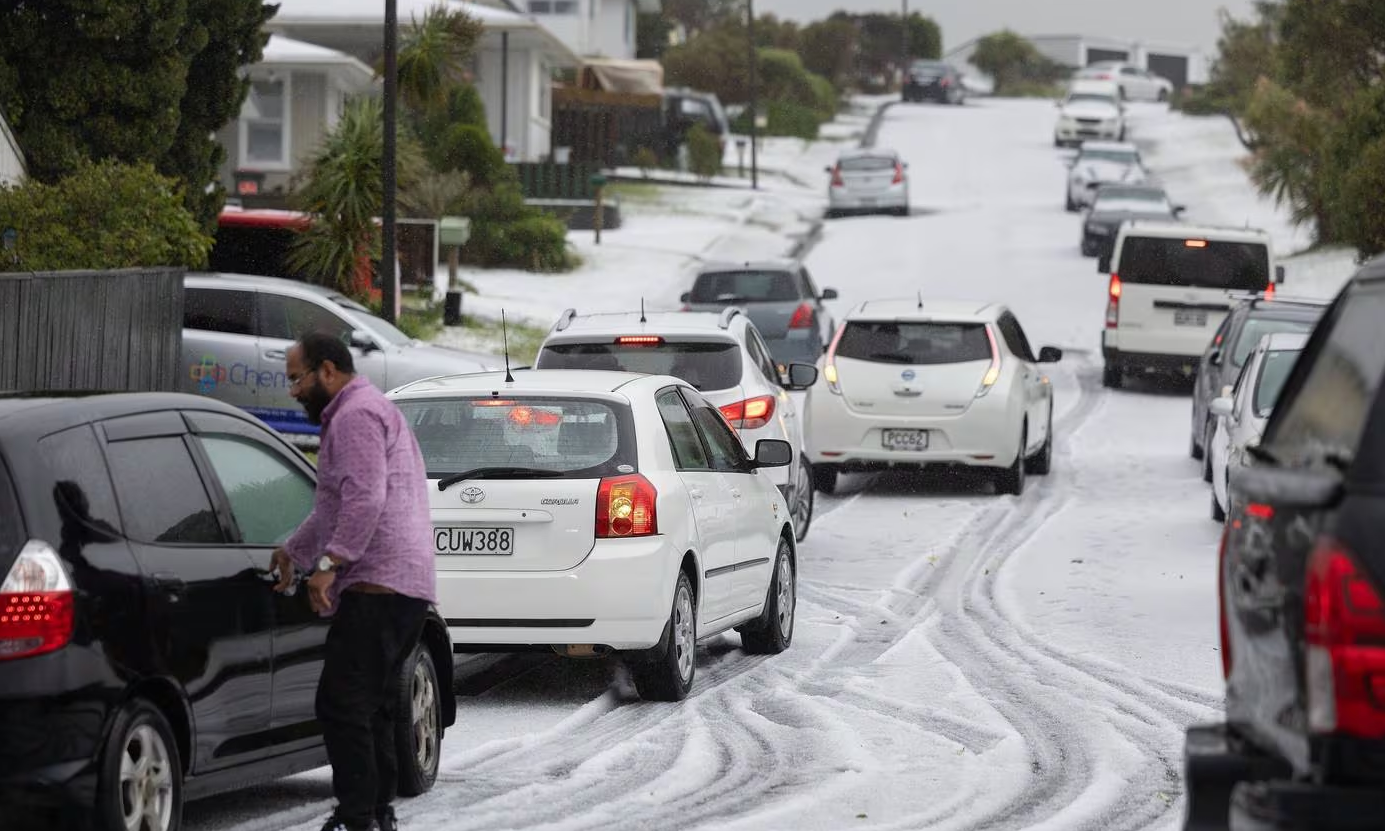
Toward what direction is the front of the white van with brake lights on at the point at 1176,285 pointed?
away from the camera

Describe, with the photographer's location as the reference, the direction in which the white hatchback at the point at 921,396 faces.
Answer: facing away from the viewer

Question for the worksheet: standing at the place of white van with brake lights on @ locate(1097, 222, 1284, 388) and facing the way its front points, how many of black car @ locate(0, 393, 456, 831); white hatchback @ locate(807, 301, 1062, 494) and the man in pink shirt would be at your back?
3

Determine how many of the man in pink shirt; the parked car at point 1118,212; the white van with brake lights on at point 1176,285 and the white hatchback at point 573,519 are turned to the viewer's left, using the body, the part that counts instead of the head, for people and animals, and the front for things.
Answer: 1

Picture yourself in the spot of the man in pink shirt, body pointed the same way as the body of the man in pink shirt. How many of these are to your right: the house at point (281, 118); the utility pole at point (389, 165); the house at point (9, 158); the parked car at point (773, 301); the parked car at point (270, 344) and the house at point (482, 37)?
6

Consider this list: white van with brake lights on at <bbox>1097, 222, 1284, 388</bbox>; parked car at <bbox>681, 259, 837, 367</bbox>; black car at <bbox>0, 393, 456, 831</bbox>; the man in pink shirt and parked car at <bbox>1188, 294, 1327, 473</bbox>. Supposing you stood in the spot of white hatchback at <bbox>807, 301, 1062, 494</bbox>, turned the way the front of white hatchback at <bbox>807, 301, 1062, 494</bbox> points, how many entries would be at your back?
2

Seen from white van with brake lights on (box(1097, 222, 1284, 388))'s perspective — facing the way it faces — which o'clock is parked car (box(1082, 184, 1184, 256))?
parked car (box(1082, 184, 1184, 256)) is roughly at 12 o'clock from white van with brake lights on (box(1097, 222, 1284, 388)).

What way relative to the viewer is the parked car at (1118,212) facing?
toward the camera

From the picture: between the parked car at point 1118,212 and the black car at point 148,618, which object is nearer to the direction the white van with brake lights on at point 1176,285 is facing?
the parked car

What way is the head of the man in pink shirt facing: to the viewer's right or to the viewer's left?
to the viewer's left

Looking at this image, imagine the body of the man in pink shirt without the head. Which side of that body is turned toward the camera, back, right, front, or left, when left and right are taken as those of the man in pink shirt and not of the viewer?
left

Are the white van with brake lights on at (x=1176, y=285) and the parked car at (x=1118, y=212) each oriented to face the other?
yes

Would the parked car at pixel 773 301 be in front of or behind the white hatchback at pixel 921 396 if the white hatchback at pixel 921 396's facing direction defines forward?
in front

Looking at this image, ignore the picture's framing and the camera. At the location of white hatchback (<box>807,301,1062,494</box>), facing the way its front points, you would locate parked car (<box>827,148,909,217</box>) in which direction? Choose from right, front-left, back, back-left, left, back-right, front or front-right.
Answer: front

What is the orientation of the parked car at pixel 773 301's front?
away from the camera

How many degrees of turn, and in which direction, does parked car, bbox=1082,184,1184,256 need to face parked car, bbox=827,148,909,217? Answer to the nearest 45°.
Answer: approximately 135° to its right

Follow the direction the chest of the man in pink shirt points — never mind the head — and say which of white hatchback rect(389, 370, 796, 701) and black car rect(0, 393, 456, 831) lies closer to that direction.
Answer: the black car

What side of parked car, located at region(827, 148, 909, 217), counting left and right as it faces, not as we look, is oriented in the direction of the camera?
back

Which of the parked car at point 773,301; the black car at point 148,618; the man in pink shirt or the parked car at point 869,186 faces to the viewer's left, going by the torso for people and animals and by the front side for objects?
the man in pink shirt

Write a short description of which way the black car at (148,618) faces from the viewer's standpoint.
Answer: facing away from the viewer and to the right of the viewer
